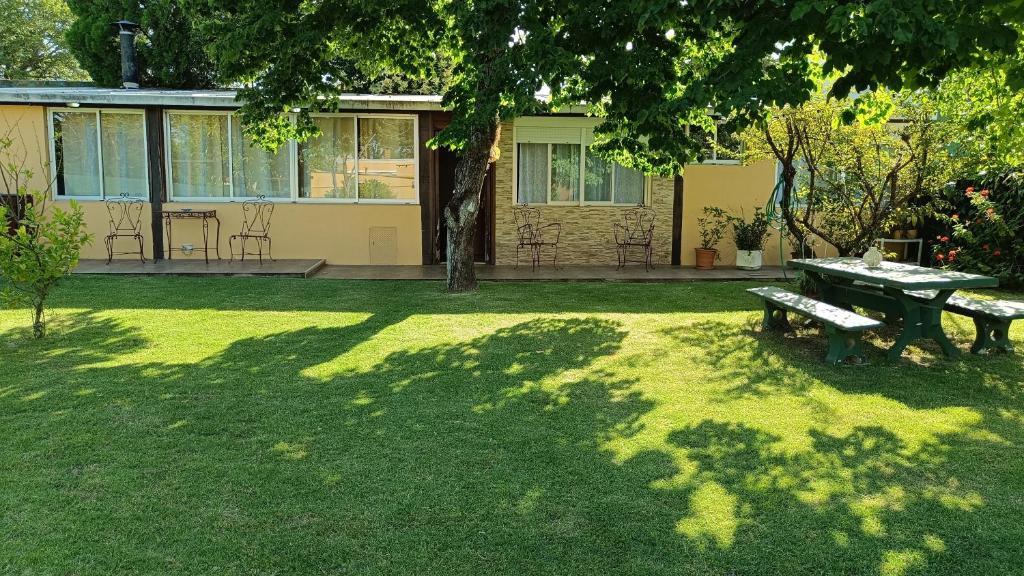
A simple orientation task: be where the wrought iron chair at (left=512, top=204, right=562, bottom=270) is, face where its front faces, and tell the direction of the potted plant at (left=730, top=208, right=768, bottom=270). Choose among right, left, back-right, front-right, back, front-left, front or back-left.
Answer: front-left

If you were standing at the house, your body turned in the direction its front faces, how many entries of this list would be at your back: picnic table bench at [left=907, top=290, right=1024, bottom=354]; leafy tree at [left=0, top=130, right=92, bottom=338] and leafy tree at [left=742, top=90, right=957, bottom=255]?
0

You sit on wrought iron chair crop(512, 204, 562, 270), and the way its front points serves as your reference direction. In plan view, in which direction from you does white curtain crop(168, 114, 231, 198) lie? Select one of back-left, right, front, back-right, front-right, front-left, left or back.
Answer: back-right

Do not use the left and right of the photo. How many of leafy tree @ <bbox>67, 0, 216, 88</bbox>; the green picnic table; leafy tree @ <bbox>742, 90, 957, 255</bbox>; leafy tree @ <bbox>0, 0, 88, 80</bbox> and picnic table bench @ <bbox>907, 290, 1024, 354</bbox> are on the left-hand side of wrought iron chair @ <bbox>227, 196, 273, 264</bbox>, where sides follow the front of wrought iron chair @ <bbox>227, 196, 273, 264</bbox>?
3

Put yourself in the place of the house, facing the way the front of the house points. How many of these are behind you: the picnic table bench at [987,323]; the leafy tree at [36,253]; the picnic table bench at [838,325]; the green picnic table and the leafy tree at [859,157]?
0

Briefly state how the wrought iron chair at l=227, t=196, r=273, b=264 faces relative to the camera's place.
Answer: facing the viewer and to the left of the viewer

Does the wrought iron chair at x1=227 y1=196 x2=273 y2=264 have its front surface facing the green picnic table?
no

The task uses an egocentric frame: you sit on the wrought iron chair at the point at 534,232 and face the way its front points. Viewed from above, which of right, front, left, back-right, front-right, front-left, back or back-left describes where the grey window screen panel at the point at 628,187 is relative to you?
front-left

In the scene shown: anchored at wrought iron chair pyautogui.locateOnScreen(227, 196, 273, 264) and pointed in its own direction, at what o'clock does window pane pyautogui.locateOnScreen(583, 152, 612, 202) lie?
The window pane is roughly at 8 o'clock from the wrought iron chair.

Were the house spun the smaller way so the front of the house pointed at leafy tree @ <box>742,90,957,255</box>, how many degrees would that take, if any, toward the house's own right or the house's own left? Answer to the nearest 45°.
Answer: approximately 45° to the house's own left

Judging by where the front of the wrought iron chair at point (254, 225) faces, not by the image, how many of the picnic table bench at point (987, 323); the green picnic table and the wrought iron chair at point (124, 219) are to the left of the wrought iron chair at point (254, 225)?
2

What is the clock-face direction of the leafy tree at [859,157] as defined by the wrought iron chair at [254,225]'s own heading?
The leafy tree is roughly at 9 o'clock from the wrought iron chair.

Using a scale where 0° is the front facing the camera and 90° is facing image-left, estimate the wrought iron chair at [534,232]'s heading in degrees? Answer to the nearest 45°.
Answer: approximately 315°

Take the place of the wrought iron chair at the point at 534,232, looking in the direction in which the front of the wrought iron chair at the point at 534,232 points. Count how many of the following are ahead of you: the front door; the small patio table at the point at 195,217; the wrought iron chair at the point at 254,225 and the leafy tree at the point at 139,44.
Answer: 0

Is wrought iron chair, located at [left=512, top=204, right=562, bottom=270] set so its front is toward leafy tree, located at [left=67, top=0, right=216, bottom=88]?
no

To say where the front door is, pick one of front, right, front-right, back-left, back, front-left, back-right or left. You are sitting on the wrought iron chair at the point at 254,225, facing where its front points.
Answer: back-left

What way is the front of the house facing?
toward the camera

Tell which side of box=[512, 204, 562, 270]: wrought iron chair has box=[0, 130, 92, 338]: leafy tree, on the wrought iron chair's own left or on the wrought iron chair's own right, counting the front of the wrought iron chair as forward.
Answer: on the wrought iron chair's own right
